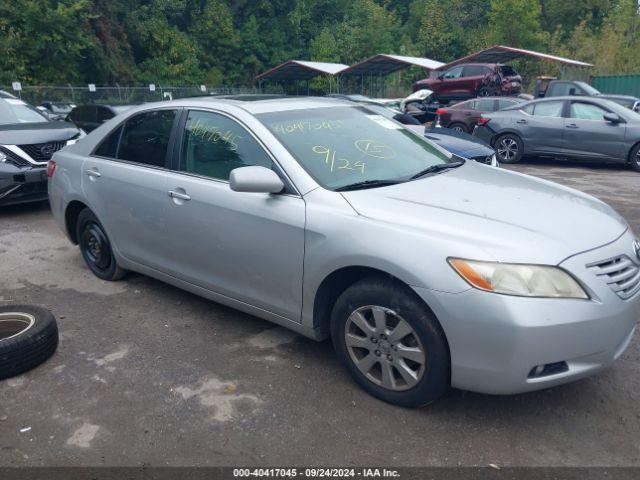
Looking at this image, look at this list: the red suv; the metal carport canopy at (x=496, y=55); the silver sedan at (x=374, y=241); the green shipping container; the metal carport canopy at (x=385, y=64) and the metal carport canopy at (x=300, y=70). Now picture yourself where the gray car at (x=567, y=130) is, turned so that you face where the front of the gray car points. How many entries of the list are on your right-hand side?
1

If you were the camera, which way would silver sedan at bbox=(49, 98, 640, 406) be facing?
facing the viewer and to the right of the viewer

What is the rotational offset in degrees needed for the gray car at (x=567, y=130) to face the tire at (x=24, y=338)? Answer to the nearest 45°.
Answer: approximately 90° to its right

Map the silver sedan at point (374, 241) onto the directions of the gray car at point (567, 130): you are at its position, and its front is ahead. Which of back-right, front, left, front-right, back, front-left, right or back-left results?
right

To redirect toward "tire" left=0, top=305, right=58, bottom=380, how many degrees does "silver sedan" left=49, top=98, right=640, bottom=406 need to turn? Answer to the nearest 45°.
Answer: approximately 135° to its right

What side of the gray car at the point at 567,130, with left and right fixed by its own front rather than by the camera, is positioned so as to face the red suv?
left

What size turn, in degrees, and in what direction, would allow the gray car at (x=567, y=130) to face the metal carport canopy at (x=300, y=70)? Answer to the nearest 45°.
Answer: approximately 135° to its left

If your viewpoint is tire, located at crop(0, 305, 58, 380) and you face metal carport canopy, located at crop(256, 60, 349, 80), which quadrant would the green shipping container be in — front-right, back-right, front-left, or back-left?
front-right

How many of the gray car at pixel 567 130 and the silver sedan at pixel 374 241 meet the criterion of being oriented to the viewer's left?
0

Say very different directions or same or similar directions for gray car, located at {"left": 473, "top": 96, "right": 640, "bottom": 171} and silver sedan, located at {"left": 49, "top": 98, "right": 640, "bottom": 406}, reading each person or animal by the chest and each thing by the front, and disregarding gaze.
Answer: same or similar directions

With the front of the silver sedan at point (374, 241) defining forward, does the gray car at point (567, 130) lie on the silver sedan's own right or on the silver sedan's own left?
on the silver sedan's own left

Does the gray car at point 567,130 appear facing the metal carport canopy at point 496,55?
no

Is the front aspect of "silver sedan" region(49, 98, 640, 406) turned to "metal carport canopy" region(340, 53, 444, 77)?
no

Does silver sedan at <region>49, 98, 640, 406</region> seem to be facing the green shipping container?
no

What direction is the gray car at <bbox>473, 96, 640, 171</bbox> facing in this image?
to the viewer's right

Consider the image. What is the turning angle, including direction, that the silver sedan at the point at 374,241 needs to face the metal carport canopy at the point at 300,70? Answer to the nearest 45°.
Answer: approximately 135° to its left
